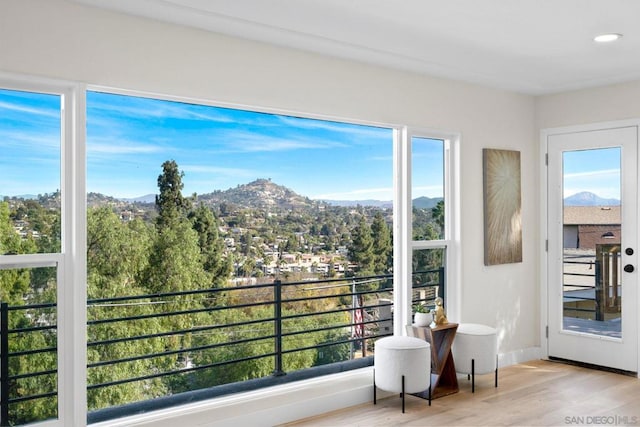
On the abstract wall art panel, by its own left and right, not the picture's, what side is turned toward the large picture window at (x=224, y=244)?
right

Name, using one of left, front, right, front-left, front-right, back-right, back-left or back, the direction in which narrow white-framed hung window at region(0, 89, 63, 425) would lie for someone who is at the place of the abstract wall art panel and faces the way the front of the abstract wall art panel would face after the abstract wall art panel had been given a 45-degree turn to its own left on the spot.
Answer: back-right

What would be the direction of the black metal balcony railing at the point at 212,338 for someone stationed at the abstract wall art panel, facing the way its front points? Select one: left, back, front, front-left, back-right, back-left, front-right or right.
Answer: right

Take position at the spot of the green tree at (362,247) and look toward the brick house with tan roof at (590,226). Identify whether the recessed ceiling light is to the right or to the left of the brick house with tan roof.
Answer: right

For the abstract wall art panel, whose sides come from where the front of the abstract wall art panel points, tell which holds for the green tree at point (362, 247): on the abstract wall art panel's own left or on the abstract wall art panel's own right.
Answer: on the abstract wall art panel's own right

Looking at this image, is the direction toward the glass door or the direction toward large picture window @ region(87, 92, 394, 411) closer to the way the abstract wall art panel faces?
the glass door

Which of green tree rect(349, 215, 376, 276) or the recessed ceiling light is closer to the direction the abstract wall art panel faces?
the recessed ceiling light

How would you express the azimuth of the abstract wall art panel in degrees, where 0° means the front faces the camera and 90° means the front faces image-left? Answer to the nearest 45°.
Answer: approximately 315°
